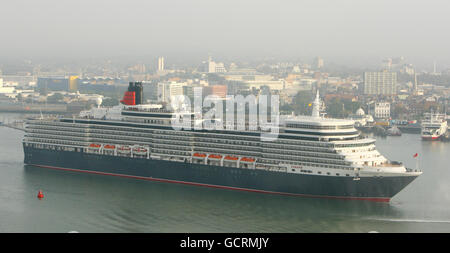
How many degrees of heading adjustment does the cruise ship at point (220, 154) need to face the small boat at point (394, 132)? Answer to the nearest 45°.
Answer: approximately 90° to its left
